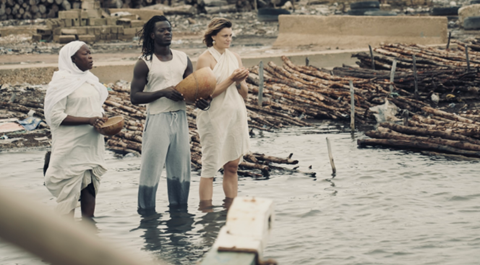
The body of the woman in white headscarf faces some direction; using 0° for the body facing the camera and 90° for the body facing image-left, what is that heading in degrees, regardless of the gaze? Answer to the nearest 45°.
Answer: approximately 315°

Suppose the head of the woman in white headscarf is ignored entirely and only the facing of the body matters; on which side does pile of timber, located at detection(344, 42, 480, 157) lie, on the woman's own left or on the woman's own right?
on the woman's own left

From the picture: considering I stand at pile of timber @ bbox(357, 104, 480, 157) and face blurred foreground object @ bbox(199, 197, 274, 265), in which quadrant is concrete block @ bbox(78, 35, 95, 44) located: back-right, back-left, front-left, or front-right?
back-right

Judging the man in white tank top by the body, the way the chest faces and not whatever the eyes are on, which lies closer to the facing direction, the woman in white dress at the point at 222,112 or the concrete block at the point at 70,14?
the woman in white dress

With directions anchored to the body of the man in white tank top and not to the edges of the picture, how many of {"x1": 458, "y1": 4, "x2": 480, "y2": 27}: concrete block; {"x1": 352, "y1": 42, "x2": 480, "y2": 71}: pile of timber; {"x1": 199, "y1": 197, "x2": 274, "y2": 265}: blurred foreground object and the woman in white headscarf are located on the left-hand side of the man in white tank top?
2

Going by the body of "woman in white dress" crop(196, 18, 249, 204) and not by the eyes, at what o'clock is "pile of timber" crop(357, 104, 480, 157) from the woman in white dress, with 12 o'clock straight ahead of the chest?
The pile of timber is roughly at 9 o'clock from the woman in white dress.

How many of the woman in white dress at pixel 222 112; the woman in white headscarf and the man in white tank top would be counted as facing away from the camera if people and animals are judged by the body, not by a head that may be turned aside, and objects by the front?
0

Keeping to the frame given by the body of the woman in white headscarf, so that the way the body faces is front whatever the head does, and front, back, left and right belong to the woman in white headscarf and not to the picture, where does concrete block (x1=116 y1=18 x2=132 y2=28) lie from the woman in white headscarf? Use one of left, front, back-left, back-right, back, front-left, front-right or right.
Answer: back-left

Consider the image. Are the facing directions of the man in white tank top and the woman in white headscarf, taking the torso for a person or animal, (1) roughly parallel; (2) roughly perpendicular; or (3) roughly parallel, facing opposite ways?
roughly parallel

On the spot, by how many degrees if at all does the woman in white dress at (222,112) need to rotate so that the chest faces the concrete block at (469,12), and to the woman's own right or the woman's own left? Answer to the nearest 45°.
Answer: approximately 90° to the woman's own left

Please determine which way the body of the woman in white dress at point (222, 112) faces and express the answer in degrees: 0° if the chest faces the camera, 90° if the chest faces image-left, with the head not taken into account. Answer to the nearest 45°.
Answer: approximately 315°

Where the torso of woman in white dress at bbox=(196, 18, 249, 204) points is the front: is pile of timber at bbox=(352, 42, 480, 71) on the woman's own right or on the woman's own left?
on the woman's own left

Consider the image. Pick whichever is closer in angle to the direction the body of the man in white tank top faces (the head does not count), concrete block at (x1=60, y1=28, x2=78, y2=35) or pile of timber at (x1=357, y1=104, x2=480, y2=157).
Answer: the pile of timber
